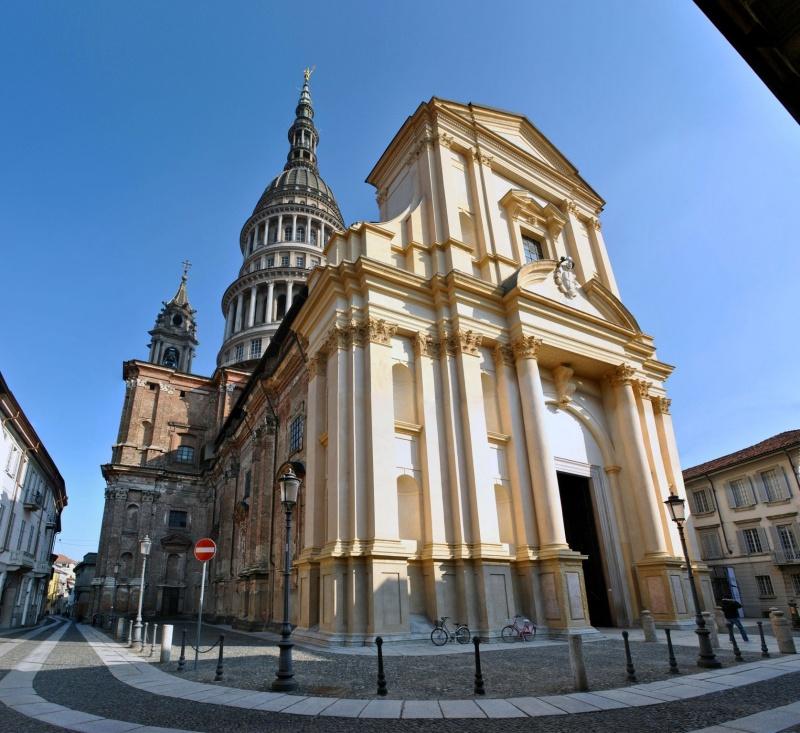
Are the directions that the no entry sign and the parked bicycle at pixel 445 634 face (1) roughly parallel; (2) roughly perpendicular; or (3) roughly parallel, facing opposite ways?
roughly perpendicular

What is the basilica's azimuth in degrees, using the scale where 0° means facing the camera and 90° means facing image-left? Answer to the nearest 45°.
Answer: approximately 315°

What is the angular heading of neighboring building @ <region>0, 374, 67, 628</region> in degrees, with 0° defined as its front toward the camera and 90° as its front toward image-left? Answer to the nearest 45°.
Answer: approximately 270°

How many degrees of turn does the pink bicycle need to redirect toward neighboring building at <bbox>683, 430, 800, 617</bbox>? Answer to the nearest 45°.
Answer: approximately 135° to its right

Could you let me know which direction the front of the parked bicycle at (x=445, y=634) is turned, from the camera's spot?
facing to the left of the viewer

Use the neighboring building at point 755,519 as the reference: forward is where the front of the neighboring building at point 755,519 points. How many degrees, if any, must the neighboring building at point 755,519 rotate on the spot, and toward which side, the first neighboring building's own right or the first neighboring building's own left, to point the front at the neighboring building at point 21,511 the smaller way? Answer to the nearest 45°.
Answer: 0° — it already faces it

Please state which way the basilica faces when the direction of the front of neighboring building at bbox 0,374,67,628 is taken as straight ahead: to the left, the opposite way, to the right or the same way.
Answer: to the right

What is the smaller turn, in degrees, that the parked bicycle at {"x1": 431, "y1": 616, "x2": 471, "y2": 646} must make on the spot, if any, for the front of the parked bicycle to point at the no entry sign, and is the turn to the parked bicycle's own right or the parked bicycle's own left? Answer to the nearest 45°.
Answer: approximately 45° to the parked bicycle's own left

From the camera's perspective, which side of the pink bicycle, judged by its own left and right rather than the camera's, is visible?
left

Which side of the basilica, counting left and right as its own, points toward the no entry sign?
right
